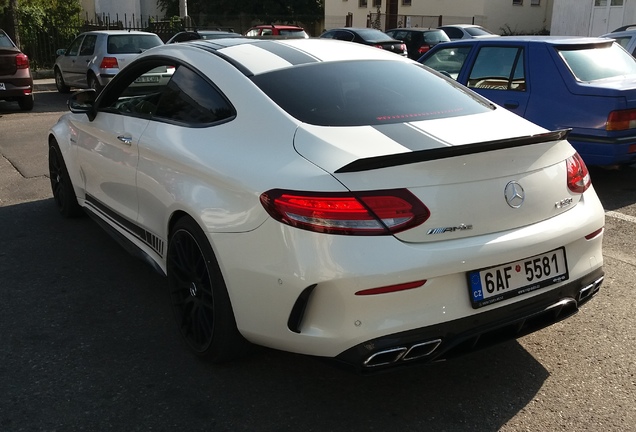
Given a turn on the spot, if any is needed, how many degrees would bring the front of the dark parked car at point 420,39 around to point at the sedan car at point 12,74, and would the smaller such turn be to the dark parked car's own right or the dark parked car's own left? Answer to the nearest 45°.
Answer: approximately 90° to the dark parked car's own left

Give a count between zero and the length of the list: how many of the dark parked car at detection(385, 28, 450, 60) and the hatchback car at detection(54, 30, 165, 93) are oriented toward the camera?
0

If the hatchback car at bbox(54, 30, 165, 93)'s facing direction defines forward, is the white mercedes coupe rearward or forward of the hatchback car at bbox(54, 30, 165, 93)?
rearward

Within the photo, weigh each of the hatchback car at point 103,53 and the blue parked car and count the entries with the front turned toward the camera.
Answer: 0

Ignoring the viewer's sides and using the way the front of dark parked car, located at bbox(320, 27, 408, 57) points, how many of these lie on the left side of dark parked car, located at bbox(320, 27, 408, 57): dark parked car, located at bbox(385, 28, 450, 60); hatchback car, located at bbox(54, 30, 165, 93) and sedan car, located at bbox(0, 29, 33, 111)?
2

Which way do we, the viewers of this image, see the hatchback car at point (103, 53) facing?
facing away from the viewer and to the left of the viewer

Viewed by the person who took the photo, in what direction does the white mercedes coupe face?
facing away from the viewer and to the left of the viewer

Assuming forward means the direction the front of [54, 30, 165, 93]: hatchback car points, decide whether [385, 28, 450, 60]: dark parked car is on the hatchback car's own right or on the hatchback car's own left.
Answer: on the hatchback car's own right

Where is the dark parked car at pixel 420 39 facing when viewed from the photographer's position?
facing away from the viewer and to the left of the viewer

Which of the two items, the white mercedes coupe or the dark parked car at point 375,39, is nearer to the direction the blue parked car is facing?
the dark parked car

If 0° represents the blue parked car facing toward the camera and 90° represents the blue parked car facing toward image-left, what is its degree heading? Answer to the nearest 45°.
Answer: approximately 135°
